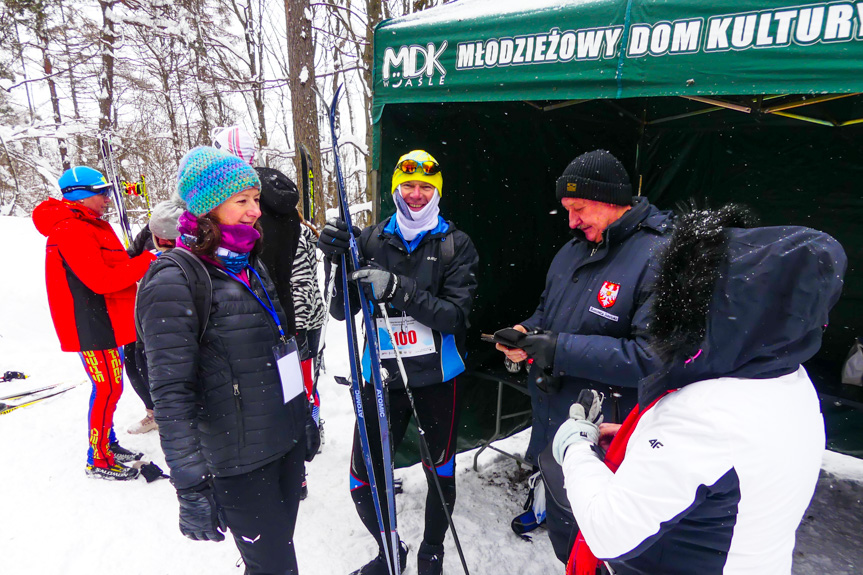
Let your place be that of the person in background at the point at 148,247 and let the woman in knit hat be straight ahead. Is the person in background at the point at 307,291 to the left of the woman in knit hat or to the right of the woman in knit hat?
left

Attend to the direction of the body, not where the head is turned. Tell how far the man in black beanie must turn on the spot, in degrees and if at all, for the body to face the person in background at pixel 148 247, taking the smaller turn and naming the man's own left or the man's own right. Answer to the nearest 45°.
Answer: approximately 45° to the man's own right

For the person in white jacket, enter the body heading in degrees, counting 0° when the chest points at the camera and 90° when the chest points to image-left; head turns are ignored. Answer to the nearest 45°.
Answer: approximately 90°

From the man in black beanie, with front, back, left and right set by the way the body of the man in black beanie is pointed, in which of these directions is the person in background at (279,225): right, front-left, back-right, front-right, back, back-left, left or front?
front-right

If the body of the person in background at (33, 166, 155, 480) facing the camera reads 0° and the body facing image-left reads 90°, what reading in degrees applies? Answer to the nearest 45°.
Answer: approximately 270°
